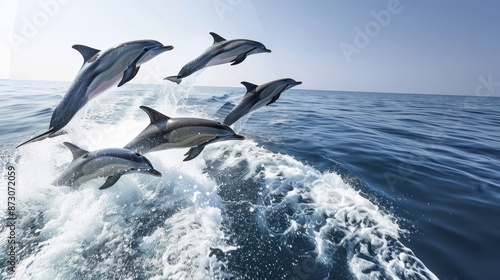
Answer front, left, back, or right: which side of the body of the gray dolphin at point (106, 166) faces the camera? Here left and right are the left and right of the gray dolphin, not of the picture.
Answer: right

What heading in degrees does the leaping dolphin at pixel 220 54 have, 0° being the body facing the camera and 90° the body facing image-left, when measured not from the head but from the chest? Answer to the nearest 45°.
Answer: approximately 270°

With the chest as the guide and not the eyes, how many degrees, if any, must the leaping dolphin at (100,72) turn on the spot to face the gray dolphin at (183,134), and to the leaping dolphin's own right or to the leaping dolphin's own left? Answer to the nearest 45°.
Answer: approximately 45° to the leaping dolphin's own right

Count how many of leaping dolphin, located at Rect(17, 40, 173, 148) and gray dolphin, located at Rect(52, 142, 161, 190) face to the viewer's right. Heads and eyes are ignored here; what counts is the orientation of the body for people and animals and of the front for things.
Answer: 2

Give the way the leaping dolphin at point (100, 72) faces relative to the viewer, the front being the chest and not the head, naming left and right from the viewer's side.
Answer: facing to the right of the viewer

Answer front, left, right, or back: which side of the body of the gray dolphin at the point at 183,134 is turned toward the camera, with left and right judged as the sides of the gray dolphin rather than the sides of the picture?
right

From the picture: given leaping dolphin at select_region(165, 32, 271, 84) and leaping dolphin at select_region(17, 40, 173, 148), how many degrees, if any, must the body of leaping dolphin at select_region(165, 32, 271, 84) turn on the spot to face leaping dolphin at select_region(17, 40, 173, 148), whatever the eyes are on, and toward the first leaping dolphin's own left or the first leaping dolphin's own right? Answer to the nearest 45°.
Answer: approximately 135° to the first leaping dolphin's own right

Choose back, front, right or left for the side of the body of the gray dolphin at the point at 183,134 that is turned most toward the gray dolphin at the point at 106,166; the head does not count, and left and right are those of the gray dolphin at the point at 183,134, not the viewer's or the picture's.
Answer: back
